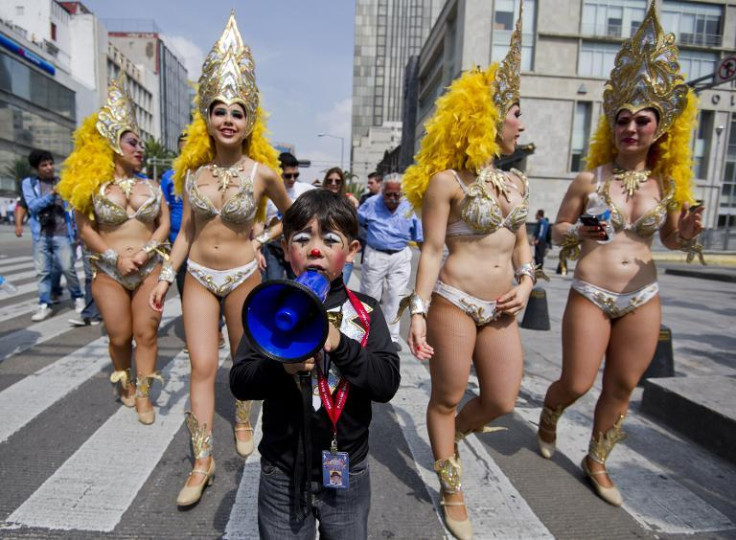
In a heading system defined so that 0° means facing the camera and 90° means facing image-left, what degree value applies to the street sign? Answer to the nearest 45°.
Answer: approximately 0°

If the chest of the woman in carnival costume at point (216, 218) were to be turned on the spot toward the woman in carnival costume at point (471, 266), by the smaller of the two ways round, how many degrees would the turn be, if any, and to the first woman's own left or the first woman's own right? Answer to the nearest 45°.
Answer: approximately 45° to the first woman's own left

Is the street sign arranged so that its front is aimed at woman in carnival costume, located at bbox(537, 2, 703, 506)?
yes

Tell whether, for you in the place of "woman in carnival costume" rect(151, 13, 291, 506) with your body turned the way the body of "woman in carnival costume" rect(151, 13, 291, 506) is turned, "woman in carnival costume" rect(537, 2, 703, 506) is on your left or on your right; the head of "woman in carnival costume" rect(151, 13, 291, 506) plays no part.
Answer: on your left

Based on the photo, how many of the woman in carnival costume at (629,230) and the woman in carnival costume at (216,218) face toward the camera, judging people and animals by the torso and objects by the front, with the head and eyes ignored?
2

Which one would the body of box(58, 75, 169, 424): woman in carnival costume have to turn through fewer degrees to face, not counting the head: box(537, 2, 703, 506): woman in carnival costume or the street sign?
the woman in carnival costume

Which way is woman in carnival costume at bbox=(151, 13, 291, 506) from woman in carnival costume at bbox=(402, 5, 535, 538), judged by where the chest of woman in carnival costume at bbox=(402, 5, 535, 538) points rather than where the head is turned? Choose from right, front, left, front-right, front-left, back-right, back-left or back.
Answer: back-right

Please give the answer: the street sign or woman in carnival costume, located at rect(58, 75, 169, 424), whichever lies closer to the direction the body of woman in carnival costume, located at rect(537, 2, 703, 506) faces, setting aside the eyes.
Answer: the woman in carnival costume

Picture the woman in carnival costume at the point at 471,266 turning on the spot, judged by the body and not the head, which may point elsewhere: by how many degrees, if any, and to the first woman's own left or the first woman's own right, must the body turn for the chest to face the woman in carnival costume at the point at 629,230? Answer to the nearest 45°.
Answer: approximately 90° to the first woman's own left

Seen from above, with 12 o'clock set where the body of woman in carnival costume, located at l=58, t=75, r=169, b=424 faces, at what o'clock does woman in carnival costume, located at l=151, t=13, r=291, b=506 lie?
woman in carnival costume, located at l=151, t=13, r=291, b=506 is roughly at 11 o'clock from woman in carnival costume, located at l=58, t=75, r=169, b=424.

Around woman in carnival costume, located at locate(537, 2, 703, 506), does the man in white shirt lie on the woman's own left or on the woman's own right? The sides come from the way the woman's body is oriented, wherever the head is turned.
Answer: on the woman's own right

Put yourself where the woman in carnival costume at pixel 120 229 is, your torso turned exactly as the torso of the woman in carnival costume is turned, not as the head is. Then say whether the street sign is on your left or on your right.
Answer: on your left

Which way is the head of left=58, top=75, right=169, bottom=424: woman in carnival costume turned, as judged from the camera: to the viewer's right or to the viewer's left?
to the viewer's right
